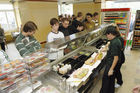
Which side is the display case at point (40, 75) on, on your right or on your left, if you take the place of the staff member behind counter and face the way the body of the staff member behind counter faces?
on your left

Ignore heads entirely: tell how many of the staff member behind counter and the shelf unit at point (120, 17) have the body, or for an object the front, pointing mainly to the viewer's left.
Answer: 1

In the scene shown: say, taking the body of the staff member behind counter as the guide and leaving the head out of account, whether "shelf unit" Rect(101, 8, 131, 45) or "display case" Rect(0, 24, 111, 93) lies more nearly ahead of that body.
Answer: the display case

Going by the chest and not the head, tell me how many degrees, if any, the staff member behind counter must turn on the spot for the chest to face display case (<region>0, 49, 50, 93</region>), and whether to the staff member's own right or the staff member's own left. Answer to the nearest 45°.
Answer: approximately 45° to the staff member's own left

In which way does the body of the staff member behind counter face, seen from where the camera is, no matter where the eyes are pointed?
to the viewer's left

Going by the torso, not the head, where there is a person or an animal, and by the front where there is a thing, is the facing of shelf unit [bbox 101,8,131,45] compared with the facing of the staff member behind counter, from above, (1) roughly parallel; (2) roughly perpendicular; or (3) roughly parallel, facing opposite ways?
roughly perpendicular

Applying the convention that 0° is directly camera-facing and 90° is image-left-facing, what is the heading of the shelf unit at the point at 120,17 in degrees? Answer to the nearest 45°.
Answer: approximately 0°
